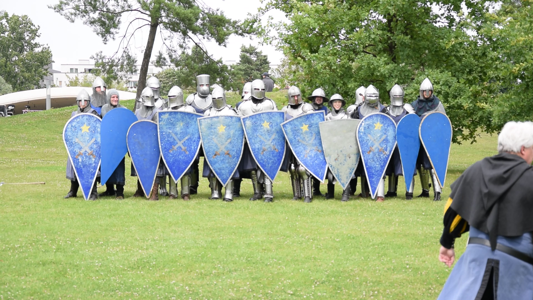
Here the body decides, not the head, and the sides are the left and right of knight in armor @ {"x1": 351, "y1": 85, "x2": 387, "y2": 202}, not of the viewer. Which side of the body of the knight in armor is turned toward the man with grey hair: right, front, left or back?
front

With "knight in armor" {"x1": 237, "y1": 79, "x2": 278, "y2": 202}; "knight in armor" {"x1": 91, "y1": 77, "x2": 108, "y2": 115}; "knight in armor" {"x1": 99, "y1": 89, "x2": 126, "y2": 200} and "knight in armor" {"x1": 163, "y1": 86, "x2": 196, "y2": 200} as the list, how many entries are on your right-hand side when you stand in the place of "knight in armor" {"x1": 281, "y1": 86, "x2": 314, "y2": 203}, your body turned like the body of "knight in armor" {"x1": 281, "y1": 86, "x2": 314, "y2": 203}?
4

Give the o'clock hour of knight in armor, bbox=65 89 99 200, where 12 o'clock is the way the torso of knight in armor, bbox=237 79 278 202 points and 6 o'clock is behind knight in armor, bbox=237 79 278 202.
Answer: knight in armor, bbox=65 89 99 200 is roughly at 3 o'clock from knight in armor, bbox=237 79 278 202.

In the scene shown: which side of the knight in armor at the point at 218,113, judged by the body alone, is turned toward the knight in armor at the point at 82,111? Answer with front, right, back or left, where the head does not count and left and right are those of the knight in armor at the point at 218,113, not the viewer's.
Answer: right

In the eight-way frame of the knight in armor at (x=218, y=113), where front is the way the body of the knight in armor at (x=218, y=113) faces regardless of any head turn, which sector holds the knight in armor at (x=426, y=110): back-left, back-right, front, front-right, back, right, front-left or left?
left

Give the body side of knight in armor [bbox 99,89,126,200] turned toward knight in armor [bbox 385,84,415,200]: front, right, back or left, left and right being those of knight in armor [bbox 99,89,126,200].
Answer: left

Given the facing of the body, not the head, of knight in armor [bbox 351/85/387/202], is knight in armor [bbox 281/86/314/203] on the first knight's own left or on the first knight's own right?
on the first knight's own right
